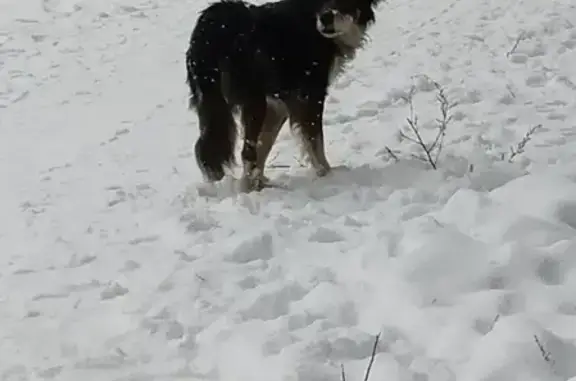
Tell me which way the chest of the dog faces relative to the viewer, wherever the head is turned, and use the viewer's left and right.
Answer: facing away from the viewer and to the right of the viewer

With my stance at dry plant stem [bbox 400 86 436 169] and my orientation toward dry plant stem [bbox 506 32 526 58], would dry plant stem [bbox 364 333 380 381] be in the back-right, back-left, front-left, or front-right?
back-right

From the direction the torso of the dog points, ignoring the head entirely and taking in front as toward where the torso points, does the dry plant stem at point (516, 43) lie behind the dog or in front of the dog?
in front

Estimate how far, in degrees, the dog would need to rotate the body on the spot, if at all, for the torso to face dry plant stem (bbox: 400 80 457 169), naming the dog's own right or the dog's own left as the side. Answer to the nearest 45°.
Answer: approximately 45° to the dog's own right

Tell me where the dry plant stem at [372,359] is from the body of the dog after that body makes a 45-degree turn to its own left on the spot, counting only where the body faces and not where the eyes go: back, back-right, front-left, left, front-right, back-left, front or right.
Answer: back

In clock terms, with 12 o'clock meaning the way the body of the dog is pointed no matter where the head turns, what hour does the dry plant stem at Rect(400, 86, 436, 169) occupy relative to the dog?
The dry plant stem is roughly at 1 o'clock from the dog.

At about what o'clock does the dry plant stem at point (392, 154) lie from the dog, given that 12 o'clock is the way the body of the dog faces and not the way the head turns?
The dry plant stem is roughly at 2 o'clock from the dog.

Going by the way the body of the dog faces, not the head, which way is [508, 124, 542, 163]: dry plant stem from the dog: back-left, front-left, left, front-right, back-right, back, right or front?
front-right

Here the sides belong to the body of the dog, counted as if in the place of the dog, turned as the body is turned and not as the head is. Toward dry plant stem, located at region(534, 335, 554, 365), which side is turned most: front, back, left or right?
right
